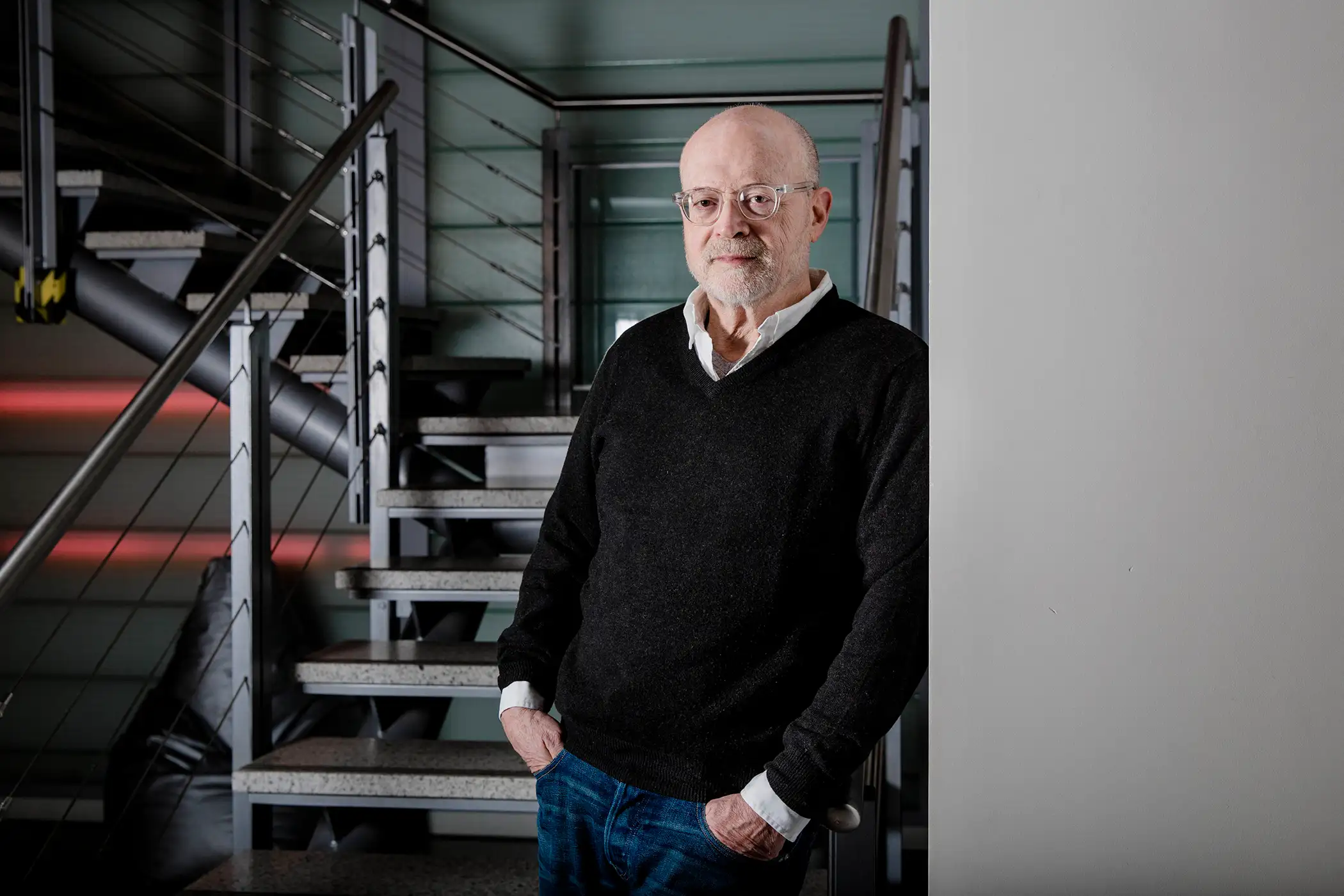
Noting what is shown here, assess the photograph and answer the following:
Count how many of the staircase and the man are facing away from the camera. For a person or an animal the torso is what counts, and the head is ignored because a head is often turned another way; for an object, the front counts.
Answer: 0

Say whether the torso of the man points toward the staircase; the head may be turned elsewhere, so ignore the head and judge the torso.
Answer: no

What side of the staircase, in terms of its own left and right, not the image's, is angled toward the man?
front

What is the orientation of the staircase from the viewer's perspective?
toward the camera

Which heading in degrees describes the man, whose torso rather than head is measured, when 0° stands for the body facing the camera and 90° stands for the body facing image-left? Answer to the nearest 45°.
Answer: approximately 45°
